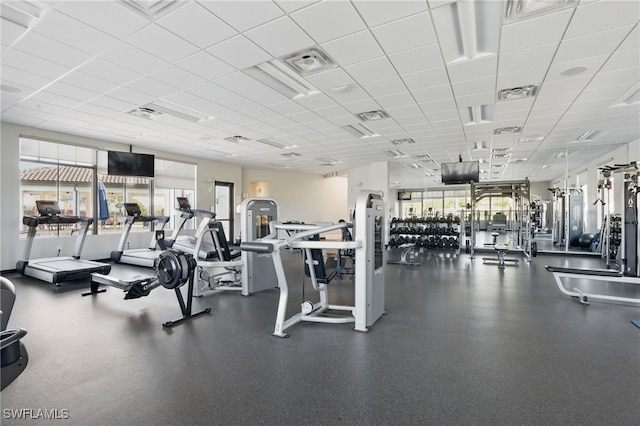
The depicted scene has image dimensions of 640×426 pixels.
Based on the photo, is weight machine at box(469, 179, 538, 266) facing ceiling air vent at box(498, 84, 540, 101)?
yes

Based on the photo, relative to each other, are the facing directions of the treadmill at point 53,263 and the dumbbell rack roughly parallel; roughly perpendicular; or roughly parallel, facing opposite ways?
roughly perpendicular

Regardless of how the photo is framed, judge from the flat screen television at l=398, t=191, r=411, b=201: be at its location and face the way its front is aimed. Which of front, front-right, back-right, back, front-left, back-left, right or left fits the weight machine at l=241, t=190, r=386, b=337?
front

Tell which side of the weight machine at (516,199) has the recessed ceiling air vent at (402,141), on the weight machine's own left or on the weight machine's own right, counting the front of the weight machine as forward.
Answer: on the weight machine's own right

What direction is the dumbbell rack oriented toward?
toward the camera

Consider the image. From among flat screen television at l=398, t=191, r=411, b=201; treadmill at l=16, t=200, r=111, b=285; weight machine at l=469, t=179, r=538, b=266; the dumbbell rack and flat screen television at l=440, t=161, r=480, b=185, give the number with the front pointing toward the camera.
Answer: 4

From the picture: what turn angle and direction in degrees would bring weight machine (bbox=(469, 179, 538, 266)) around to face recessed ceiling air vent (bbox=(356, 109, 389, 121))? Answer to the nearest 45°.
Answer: approximately 45° to its right

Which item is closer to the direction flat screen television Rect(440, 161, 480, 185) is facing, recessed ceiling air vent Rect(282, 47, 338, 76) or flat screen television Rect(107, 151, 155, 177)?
the recessed ceiling air vent

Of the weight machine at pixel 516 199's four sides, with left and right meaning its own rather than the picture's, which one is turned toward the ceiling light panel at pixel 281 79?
front

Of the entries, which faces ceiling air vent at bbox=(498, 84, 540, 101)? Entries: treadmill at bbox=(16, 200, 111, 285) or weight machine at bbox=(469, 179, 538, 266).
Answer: the weight machine

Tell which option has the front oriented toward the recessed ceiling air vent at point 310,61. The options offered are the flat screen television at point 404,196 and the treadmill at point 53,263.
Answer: the flat screen television

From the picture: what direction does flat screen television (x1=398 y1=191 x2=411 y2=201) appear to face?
toward the camera

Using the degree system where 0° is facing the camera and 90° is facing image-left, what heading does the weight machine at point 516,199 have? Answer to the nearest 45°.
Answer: approximately 0°

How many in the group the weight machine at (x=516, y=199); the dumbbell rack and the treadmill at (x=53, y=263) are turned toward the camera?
2

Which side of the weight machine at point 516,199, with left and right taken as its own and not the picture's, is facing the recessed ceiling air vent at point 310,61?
front

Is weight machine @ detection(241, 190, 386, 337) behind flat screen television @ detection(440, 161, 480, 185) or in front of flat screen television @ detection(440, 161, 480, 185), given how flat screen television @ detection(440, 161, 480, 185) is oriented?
in front
